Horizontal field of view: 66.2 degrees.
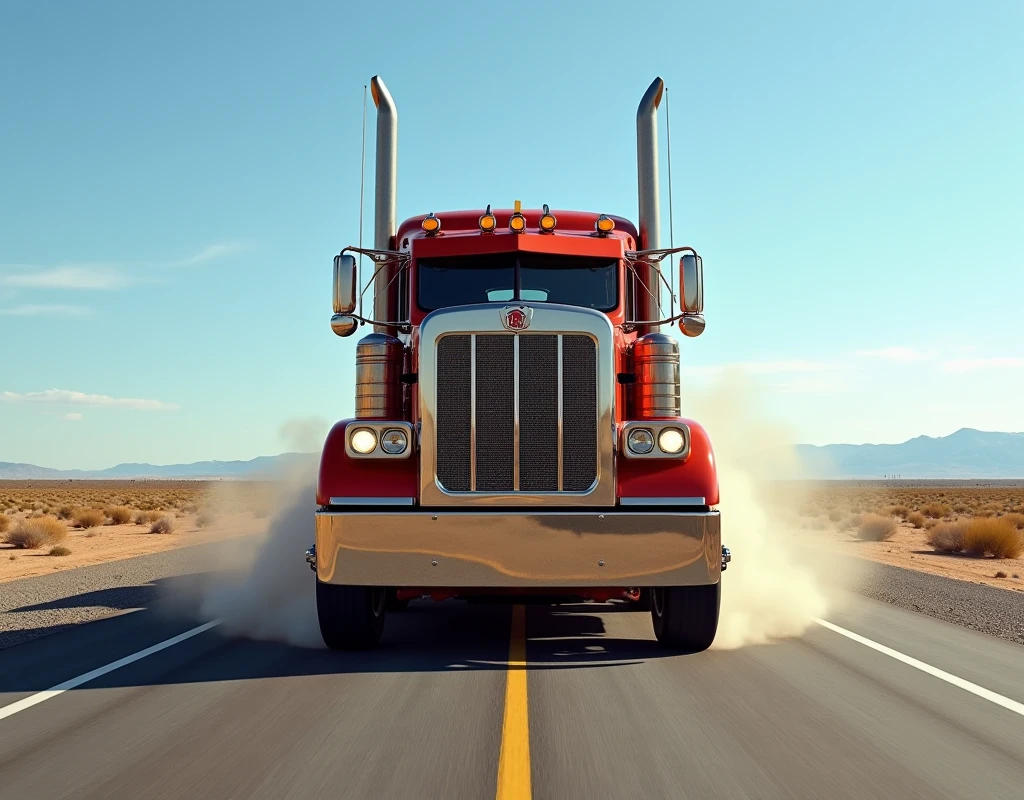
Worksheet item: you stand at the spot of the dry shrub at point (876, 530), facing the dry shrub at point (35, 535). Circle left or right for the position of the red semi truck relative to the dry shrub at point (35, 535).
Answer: left

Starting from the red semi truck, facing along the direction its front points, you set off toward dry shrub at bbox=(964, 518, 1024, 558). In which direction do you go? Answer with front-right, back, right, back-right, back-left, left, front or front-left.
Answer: back-left

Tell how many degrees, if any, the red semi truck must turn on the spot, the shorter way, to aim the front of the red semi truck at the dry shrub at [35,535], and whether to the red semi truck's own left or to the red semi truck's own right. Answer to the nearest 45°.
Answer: approximately 135° to the red semi truck's own right

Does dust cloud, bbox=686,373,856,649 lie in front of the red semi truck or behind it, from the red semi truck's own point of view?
behind

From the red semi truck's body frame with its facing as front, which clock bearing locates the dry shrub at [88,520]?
The dry shrub is roughly at 5 o'clock from the red semi truck.

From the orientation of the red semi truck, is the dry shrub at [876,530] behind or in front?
behind

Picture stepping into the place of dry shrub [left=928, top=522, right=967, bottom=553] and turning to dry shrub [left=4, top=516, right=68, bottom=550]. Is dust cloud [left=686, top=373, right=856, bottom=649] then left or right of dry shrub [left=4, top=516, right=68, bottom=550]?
left

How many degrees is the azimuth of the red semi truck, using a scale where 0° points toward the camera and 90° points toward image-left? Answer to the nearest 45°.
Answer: approximately 0°

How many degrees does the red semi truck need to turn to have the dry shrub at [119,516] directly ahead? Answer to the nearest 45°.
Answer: approximately 135° to its right

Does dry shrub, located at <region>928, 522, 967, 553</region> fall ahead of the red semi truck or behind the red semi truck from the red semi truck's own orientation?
behind
